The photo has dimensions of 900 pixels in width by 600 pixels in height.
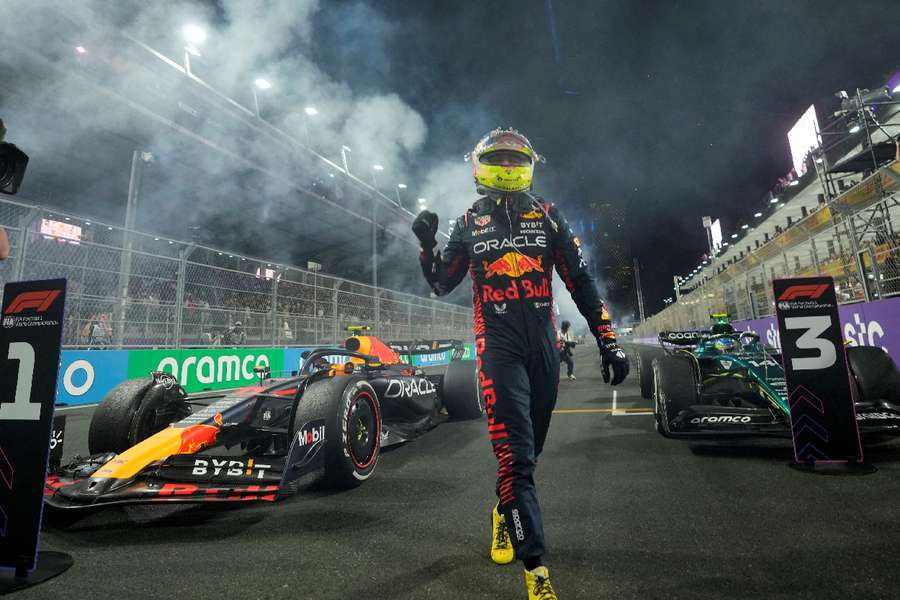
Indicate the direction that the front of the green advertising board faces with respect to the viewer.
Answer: facing the viewer and to the right of the viewer

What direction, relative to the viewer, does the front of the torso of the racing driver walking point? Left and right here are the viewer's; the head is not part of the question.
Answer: facing the viewer

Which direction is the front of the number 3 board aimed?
toward the camera

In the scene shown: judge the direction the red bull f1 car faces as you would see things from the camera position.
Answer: facing the viewer and to the left of the viewer

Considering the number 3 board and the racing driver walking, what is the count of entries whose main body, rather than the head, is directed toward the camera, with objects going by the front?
2

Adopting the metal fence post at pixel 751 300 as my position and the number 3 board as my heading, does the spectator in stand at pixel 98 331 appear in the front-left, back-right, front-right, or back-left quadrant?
front-right

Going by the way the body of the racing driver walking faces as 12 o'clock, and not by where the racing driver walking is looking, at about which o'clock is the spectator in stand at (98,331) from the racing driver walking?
The spectator in stand is roughly at 4 o'clock from the racing driver walking.

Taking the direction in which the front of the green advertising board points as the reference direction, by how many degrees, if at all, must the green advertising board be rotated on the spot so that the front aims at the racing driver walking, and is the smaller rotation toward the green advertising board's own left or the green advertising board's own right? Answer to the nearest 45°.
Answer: approximately 45° to the green advertising board's own right

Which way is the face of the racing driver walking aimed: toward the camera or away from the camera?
toward the camera

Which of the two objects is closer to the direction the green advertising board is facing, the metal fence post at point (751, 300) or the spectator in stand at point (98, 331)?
the metal fence post

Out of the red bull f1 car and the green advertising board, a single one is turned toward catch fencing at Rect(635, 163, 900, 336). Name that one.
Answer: the green advertising board

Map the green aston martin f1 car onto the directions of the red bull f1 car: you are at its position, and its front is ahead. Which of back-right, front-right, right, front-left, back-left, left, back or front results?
back-left

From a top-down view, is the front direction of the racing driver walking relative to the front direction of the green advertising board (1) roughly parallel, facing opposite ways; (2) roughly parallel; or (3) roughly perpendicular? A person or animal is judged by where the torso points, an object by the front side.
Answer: roughly perpendicular

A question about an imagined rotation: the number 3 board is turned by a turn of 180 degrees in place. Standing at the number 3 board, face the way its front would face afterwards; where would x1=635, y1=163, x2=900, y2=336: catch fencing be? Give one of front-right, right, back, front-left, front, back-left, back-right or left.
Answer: front

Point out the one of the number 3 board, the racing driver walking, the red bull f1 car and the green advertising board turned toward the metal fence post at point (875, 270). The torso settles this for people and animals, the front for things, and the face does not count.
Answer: the green advertising board

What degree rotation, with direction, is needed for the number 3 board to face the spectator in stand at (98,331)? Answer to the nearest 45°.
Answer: approximately 90° to its right

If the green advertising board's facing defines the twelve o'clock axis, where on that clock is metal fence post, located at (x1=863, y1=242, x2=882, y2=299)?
The metal fence post is roughly at 12 o'clock from the green advertising board.
